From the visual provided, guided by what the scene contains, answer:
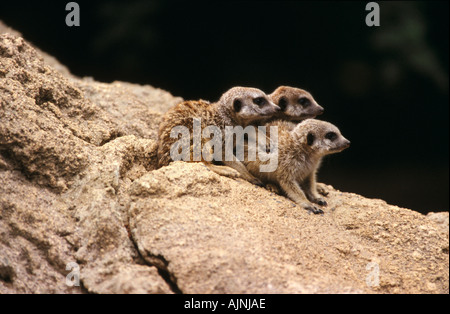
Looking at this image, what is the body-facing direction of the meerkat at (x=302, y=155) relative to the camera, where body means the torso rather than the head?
to the viewer's right

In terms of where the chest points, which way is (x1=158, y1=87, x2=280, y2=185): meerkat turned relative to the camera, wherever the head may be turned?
to the viewer's right

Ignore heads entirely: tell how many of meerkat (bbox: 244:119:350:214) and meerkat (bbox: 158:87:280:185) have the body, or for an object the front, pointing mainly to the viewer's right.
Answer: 2
